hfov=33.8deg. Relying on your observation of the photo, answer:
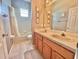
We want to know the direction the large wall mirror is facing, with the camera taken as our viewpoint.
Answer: facing the viewer and to the left of the viewer
